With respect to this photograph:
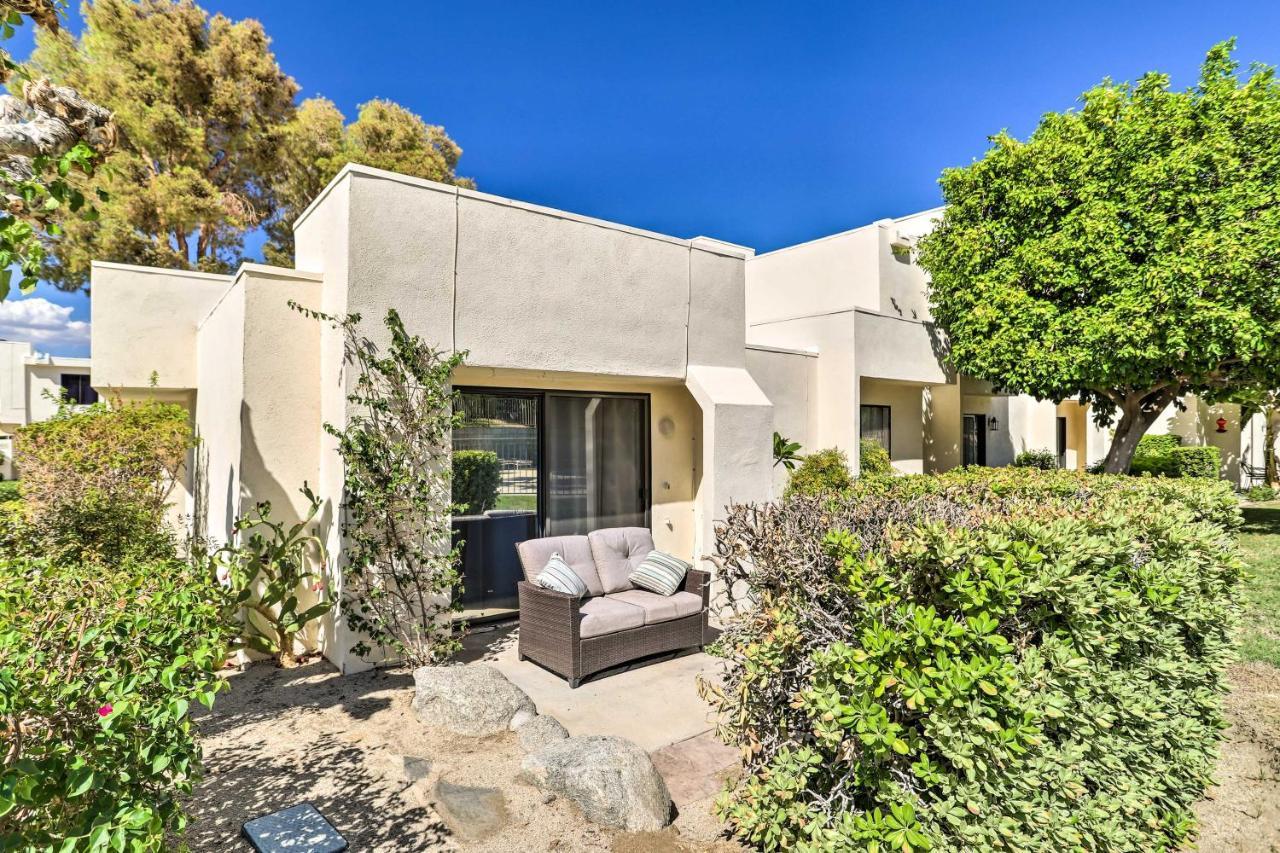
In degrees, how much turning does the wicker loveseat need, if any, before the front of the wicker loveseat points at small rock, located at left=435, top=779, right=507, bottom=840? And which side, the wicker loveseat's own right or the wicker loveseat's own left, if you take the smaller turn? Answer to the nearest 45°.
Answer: approximately 45° to the wicker loveseat's own right

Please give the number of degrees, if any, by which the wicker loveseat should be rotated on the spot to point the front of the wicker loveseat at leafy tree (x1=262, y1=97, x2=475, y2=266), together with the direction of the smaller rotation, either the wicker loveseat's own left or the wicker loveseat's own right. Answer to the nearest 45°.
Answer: approximately 180°

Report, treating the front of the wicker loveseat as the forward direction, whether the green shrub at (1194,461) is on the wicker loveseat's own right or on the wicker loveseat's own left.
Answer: on the wicker loveseat's own left

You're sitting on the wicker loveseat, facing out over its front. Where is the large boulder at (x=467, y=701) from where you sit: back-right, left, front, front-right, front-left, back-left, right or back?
right

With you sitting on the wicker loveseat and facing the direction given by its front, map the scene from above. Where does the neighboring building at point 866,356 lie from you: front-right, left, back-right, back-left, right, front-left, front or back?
left

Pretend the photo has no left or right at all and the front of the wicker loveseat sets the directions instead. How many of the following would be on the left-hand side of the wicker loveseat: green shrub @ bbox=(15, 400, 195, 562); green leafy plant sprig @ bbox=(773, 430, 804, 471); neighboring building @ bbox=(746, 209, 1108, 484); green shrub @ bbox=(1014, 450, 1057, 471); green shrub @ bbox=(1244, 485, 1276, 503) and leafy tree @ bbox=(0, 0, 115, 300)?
4

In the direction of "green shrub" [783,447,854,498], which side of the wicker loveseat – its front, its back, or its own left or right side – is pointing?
left

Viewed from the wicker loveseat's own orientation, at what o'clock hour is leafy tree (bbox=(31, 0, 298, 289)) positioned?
The leafy tree is roughly at 6 o'clock from the wicker loveseat.

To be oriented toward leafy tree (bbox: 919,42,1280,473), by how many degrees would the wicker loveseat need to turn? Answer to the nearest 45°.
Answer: approximately 90° to its left

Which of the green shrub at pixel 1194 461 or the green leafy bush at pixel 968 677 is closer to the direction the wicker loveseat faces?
the green leafy bush

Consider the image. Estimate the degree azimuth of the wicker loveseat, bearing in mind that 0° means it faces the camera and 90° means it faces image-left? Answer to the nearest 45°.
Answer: approximately 315°

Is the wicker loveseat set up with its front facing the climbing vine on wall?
no

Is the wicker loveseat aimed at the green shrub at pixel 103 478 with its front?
no

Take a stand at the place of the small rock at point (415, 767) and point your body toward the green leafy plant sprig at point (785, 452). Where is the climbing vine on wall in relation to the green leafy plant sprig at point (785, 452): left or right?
left

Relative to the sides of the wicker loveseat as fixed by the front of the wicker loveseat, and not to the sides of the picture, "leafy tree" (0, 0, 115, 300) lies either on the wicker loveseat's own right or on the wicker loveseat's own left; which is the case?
on the wicker loveseat's own right

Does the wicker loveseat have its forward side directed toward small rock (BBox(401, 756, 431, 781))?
no

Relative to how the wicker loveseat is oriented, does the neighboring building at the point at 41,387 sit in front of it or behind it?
behind
